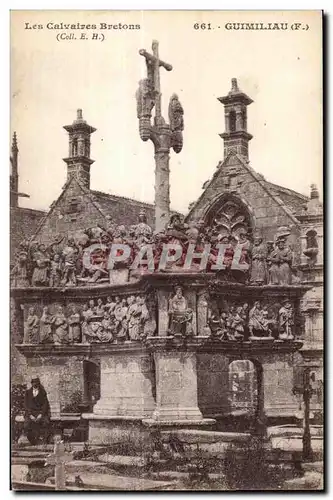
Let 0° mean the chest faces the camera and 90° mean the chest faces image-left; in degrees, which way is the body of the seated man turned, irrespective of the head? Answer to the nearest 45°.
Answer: approximately 0°
